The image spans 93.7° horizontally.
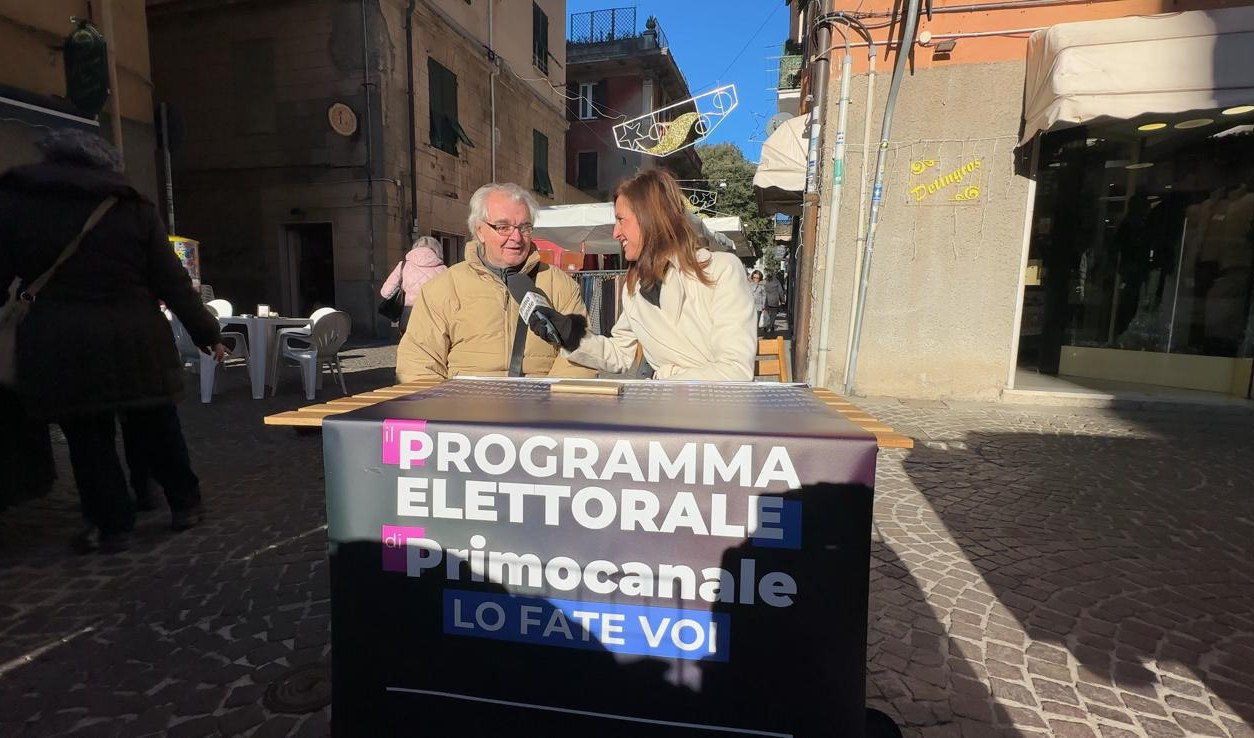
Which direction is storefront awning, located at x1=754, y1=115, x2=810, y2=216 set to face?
to the viewer's left

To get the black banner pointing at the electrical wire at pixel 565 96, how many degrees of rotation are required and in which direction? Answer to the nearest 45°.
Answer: approximately 180°

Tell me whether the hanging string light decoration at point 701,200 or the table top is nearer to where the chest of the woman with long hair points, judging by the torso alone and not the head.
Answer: the table top

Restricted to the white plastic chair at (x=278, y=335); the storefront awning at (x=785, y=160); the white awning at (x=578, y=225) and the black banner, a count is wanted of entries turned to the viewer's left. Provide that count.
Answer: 2

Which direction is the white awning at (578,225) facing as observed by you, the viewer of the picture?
facing the viewer

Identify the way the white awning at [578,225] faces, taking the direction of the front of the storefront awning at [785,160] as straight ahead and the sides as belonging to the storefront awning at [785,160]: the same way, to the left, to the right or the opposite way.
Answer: to the left

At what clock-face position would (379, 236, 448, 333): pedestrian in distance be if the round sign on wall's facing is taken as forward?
The pedestrian in distance is roughly at 12 o'clock from the round sign on wall.

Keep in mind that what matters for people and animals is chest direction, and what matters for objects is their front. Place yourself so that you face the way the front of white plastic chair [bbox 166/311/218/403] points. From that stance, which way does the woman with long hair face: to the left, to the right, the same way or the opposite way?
the opposite way

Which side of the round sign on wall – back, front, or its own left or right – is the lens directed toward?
front

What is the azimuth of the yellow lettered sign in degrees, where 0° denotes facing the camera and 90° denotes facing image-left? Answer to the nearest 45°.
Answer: approximately 0°

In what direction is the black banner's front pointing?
toward the camera

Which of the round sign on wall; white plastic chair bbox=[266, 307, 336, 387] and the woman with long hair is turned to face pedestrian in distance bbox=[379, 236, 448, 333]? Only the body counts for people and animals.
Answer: the round sign on wall

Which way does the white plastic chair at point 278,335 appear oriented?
to the viewer's left

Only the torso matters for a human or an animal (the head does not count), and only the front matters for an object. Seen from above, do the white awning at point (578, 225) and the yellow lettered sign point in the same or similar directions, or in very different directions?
same or similar directions

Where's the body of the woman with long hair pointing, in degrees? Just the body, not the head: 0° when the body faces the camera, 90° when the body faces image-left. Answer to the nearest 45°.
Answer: approximately 45°

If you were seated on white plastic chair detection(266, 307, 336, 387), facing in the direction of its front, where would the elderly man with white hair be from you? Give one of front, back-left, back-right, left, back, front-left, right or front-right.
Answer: left

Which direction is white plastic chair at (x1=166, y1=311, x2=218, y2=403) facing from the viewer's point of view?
to the viewer's right

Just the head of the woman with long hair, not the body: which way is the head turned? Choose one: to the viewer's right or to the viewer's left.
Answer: to the viewer's left
